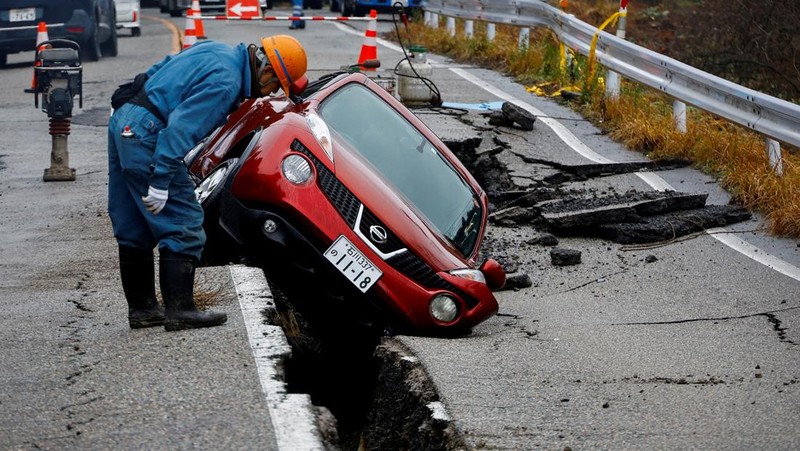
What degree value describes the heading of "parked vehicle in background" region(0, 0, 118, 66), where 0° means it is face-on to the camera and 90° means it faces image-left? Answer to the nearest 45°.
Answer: approximately 180°

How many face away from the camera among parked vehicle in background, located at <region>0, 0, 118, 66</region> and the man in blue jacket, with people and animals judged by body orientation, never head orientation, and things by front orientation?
1

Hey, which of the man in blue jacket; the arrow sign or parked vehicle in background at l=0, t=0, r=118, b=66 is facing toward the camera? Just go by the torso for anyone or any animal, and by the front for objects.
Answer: the arrow sign

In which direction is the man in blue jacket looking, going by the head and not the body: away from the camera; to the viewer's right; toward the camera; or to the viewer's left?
to the viewer's right

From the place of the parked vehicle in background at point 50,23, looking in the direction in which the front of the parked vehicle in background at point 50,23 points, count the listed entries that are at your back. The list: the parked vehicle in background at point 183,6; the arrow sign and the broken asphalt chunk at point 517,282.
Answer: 1

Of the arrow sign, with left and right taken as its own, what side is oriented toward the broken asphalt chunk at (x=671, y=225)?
front

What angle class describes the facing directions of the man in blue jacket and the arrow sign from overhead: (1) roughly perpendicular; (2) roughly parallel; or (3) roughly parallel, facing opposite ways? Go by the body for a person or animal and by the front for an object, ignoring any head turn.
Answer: roughly perpendicular

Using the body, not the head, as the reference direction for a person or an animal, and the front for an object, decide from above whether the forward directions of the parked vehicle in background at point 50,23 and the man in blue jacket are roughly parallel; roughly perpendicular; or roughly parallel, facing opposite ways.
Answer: roughly perpendicular

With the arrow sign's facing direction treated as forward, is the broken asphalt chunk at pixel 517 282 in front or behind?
in front

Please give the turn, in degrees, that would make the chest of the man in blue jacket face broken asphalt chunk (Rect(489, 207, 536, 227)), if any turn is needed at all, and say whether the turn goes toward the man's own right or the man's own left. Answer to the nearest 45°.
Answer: approximately 45° to the man's own left

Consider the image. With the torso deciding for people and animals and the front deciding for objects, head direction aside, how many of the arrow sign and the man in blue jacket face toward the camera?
1

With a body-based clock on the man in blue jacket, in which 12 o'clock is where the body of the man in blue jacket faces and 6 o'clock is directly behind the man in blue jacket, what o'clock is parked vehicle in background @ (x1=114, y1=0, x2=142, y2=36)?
The parked vehicle in background is roughly at 9 o'clock from the man in blue jacket.

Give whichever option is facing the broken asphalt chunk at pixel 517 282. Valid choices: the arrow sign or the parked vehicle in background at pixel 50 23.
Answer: the arrow sign

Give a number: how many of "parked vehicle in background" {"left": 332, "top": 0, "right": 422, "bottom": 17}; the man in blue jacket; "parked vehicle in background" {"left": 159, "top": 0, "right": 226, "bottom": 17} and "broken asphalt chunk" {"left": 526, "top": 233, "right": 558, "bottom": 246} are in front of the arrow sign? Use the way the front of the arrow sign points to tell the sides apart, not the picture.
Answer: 2

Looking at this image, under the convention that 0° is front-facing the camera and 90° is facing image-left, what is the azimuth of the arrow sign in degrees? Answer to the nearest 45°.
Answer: approximately 0°

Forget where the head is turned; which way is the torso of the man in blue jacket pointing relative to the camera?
to the viewer's right
